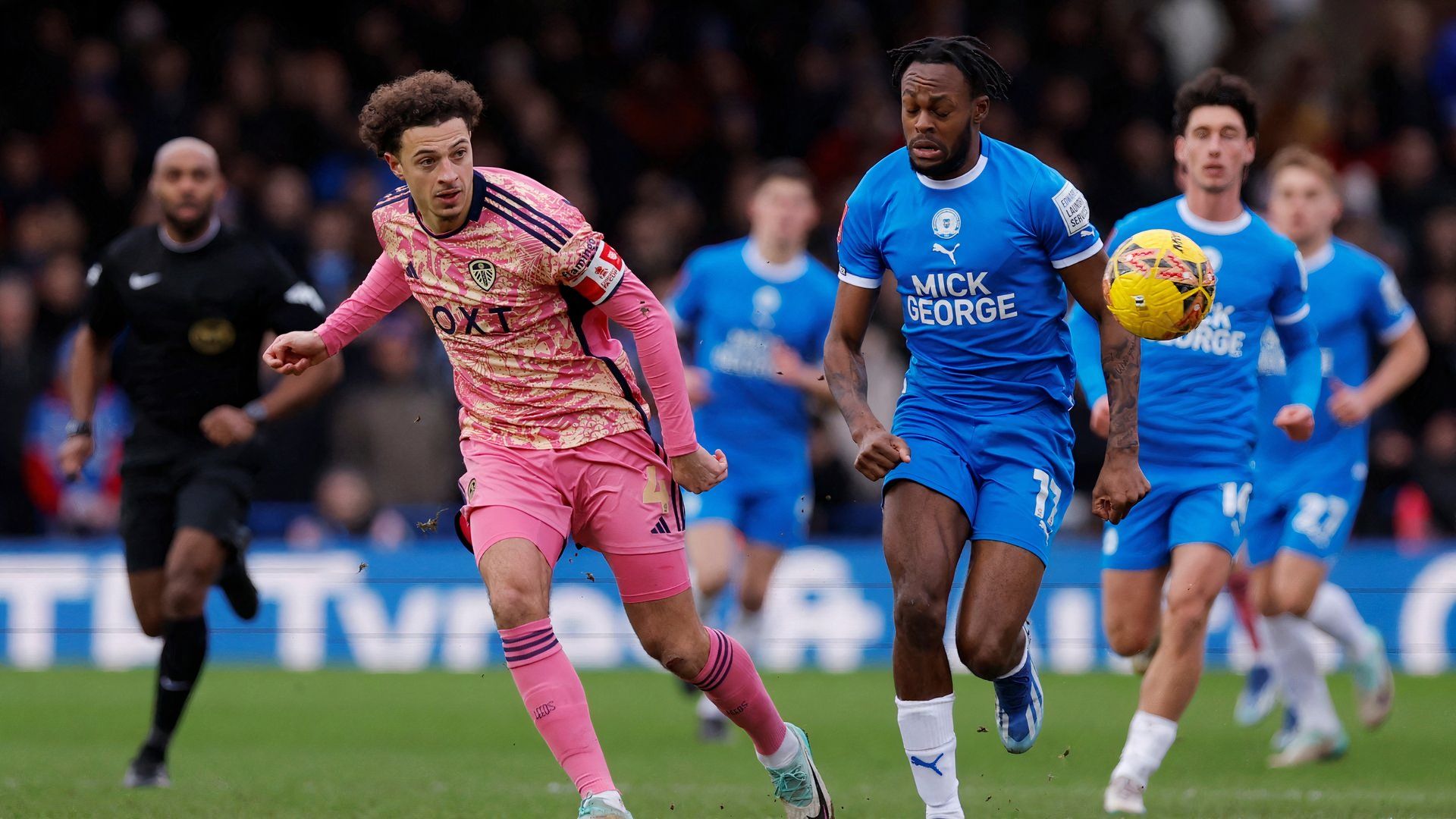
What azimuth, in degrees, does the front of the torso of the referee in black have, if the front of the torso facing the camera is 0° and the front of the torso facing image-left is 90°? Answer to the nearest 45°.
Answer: approximately 0°

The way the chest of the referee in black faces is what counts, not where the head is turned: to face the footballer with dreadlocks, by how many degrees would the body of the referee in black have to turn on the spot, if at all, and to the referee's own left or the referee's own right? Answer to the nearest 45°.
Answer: approximately 45° to the referee's own left

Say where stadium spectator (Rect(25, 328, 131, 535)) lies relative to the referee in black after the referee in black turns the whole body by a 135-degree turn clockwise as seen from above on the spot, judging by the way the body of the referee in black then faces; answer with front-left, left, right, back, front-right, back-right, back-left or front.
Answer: front-right

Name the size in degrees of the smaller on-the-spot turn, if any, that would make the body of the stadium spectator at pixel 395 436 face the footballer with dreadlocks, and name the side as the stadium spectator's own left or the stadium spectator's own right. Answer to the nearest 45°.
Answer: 0° — they already face them

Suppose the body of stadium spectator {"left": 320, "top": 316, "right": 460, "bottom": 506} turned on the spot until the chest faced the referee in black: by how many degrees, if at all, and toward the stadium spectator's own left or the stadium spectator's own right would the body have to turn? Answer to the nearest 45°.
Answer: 0° — they already face them

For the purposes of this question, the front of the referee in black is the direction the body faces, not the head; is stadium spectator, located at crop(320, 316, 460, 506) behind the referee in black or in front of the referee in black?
behind

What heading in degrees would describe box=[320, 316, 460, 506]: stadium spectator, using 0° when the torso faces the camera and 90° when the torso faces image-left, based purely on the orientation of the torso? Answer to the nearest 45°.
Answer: approximately 0°

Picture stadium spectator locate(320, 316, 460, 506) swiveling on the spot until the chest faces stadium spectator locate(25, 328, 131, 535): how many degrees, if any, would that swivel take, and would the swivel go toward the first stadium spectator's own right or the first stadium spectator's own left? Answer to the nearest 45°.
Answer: approximately 90° to the first stadium spectator's own right

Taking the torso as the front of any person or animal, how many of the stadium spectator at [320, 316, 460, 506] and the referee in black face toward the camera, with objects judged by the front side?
2
